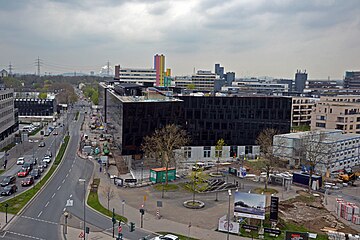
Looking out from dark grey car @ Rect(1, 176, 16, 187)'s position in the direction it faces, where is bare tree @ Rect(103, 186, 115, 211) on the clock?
The bare tree is roughly at 9 o'clock from the dark grey car.

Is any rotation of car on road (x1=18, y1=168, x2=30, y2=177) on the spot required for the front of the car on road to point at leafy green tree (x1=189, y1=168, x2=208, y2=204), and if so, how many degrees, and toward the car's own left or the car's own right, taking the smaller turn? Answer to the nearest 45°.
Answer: approximately 90° to the car's own left

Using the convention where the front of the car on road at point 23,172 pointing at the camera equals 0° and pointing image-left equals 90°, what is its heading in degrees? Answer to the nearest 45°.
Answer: approximately 45°

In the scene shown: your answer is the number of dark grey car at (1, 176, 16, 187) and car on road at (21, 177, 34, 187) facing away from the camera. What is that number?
0

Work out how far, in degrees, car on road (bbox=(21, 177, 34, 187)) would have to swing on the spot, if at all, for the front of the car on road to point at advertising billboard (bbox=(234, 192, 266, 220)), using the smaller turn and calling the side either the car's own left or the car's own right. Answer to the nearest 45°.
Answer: approximately 90° to the car's own left

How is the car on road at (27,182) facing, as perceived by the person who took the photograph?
facing the viewer and to the left of the viewer

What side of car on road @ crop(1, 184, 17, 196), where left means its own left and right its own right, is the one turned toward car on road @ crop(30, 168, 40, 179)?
back

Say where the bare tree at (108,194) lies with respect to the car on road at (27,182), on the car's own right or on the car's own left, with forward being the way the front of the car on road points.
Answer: on the car's own left

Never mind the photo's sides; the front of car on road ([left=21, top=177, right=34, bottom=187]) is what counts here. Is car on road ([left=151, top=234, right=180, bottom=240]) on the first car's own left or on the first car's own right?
on the first car's own left

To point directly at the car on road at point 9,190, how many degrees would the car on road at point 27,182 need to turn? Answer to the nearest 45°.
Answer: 0° — it already faces it

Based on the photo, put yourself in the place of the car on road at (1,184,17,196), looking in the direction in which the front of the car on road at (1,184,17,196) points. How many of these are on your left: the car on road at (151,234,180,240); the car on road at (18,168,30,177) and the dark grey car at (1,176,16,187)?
1
